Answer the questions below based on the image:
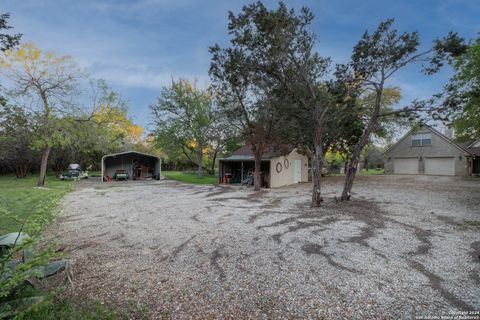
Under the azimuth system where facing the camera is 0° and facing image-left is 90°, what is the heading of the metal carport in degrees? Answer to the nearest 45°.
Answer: approximately 0°

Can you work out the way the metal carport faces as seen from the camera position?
facing the viewer
